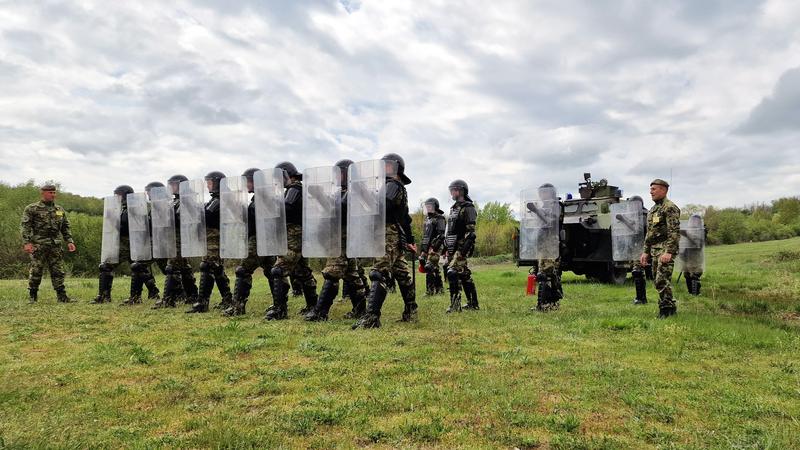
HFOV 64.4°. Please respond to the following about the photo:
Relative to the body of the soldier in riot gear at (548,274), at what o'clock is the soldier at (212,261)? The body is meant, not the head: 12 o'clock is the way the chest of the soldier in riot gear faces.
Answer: The soldier is roughly at 1 o'clock from the soldier in riot gear.

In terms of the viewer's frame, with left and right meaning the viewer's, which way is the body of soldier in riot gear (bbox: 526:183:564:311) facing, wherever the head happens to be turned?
facing the viewer and to the left of the viewer

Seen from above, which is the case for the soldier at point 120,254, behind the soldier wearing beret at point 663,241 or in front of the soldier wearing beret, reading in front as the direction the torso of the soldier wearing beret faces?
in front

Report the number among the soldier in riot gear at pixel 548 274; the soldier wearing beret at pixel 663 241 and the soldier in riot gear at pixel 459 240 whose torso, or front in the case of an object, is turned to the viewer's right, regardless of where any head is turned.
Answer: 0
